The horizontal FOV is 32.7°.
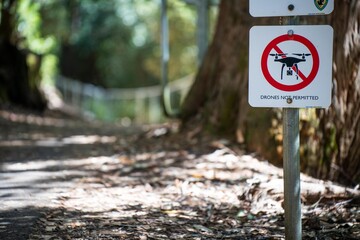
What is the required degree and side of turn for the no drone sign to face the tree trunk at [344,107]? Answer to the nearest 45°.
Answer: approximately 180°

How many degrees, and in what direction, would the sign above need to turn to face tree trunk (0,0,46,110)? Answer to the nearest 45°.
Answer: approximately 135° to its right

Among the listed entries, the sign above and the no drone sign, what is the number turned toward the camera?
2

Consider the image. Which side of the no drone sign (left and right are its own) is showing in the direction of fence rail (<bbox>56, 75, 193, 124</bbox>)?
back

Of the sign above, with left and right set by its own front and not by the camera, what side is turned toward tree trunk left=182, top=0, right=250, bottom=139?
back

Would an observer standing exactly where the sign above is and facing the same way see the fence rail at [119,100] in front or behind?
behind

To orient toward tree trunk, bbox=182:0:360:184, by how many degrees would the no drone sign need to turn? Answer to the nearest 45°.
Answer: approximately 180°

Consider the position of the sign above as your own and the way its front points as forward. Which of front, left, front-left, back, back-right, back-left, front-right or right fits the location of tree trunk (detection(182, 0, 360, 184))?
back

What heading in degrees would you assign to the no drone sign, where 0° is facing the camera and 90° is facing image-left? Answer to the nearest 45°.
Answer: approximately 0°

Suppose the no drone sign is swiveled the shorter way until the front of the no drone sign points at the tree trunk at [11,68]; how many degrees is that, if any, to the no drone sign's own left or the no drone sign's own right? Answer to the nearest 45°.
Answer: approximately 135° to the no drone sign's own right
